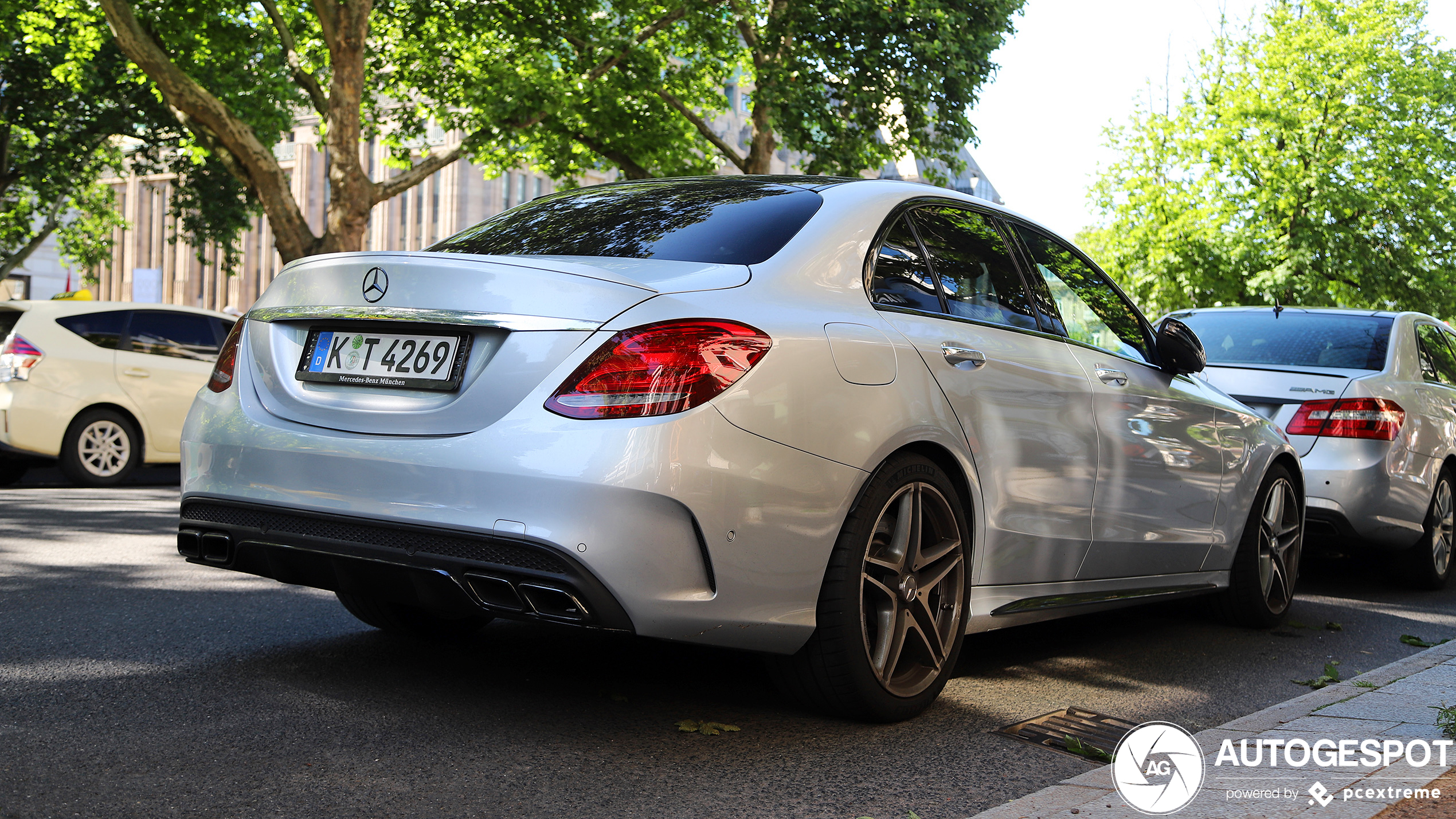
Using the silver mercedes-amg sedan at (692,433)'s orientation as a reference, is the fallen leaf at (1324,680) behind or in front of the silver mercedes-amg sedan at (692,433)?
in front

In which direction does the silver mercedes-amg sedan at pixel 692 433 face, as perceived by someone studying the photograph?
facing away from the viewer and to the right of the viewer

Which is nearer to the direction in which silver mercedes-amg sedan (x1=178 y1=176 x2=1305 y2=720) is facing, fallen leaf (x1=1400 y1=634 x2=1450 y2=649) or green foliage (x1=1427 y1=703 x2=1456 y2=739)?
the fallen leaf

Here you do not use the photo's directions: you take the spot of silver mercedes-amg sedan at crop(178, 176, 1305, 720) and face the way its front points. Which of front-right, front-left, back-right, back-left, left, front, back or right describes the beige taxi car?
left

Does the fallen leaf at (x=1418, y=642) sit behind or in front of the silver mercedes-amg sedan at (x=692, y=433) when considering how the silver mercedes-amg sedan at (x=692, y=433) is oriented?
in front

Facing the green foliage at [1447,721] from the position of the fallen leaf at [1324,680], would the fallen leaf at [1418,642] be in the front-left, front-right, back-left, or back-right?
back-left

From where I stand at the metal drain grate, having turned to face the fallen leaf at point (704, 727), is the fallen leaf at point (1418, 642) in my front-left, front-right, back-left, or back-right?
back-right
